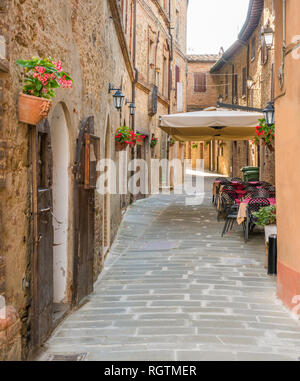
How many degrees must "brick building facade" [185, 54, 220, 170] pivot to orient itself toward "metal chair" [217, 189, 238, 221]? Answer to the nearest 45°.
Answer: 0° — it already faces it

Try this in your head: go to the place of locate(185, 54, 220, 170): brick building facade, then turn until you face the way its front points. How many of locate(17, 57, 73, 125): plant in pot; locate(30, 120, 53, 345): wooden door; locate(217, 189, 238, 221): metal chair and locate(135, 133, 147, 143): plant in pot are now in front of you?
4

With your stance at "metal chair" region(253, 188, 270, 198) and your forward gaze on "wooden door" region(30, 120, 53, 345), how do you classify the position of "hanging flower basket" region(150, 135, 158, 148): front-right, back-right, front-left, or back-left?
back-right

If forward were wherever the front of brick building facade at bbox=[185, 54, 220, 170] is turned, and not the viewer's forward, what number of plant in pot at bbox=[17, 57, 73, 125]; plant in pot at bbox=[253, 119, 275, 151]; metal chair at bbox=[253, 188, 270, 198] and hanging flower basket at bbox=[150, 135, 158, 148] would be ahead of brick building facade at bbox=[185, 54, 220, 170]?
4

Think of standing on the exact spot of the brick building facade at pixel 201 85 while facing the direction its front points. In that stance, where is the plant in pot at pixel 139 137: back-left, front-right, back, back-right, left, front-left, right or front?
front

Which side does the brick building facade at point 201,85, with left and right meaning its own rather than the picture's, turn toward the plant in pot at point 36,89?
front

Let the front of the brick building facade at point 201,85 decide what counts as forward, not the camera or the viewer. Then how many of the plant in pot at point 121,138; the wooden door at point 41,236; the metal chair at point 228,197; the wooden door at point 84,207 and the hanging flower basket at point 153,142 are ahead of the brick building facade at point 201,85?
5

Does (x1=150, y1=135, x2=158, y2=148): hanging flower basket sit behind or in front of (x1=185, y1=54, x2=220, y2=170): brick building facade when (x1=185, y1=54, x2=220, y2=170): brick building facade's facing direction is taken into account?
in front

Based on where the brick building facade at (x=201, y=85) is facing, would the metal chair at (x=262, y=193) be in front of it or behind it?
in front

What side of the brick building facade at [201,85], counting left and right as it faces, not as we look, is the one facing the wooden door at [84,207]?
front

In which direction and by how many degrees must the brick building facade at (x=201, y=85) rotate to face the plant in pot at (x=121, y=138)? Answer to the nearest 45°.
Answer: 0° — it already faces it

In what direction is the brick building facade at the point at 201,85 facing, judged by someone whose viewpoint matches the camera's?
facing the viewer

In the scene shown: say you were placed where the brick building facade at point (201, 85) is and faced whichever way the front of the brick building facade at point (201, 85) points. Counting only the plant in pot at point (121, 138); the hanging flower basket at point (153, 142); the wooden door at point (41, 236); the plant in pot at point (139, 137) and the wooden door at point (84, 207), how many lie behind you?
0

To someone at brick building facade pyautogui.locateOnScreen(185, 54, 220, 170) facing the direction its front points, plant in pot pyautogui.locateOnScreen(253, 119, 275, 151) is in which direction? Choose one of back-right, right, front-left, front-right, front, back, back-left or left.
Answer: front
